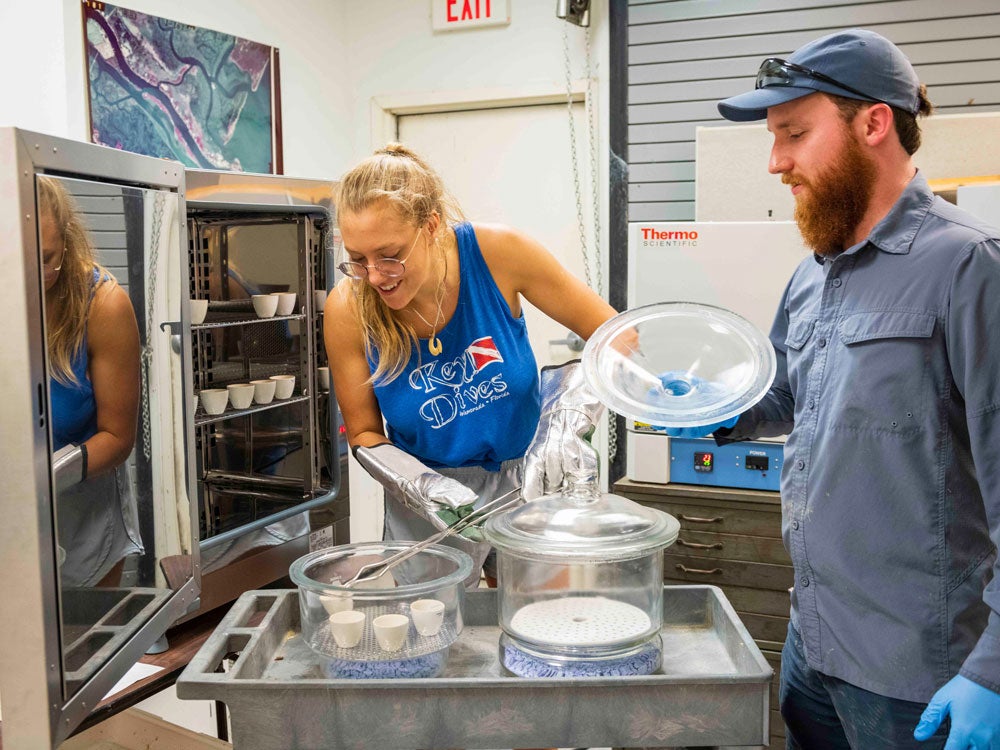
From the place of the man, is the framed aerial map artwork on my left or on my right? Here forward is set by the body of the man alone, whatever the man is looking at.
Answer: on my right

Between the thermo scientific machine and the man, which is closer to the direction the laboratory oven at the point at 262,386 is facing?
the man

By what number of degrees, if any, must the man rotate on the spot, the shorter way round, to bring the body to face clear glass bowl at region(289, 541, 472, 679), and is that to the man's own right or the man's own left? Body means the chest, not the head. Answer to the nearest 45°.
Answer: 0° — they already face it

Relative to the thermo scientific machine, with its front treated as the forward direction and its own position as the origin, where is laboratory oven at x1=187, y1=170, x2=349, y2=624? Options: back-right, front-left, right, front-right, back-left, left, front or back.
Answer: front-right

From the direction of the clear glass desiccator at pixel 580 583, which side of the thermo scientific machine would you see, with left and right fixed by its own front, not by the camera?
front

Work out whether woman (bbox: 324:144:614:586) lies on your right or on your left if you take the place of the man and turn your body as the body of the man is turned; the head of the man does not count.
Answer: on your right

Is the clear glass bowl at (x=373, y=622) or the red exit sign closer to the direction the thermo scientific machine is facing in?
the clear glass bowl

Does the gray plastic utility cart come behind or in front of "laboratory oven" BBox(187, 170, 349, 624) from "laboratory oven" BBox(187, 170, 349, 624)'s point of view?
in front
